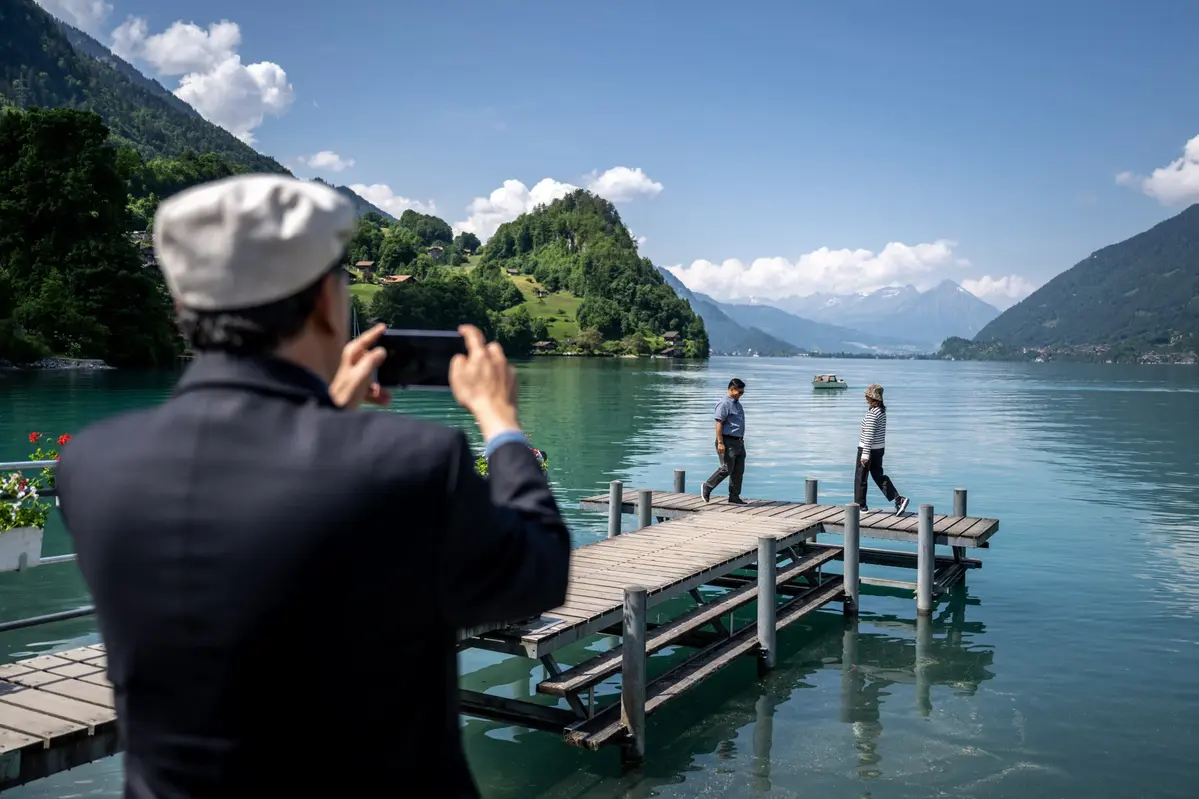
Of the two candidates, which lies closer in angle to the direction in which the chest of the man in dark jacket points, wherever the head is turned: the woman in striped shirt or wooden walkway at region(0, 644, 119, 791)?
the woman in striped shirt

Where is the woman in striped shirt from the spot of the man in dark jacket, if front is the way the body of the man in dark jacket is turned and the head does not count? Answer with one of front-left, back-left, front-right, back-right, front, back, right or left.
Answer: front

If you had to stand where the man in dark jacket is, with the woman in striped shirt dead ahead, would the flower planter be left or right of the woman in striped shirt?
left

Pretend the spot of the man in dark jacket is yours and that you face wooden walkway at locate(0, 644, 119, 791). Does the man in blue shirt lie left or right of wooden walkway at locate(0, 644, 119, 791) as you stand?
right

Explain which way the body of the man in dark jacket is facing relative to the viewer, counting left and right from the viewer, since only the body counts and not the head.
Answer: facing away from the viewer and to the right of the viewer

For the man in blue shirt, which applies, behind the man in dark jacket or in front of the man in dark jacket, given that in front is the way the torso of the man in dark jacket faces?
in front

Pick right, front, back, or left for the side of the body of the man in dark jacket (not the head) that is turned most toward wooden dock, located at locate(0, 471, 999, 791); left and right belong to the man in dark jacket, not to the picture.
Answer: front
